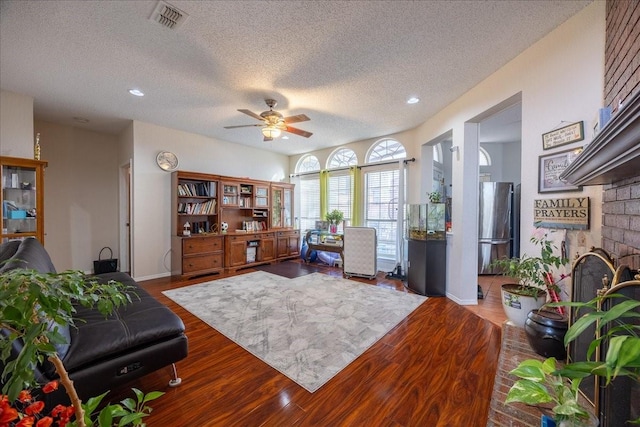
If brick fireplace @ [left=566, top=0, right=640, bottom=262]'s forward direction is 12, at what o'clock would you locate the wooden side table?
The wooden side table is roughly at 2 o'clock from the brick fireplace.

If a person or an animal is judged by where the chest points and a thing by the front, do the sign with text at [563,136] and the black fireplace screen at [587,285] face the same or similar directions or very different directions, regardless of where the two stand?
same or similar directions

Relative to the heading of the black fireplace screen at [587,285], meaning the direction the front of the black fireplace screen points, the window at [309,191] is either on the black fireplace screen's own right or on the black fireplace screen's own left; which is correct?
on the black fireplace screen's own right

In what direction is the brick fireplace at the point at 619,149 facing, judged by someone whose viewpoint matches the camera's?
facing the viewer and to the left of the viewer

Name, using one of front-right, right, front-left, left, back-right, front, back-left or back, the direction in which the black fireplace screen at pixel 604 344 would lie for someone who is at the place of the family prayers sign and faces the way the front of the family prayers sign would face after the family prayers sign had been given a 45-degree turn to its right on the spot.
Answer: left

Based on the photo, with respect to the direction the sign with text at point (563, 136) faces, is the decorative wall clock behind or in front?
in front

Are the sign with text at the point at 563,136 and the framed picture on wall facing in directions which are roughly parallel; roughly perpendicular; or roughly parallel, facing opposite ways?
roughly parallel

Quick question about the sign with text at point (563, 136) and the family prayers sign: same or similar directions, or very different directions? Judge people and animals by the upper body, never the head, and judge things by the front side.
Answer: same or similar directions

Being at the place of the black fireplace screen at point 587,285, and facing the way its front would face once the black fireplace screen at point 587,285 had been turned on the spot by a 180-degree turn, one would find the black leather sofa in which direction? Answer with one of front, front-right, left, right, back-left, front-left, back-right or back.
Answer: back

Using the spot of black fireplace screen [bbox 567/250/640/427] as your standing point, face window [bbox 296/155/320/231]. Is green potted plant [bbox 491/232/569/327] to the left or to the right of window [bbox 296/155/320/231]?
right

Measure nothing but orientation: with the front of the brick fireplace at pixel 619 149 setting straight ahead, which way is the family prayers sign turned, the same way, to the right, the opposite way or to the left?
the same way

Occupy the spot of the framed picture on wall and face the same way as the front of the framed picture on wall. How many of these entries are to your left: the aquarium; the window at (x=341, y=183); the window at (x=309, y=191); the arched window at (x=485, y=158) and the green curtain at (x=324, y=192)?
0

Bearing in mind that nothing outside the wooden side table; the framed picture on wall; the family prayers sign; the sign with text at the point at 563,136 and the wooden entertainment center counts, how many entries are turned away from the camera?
0

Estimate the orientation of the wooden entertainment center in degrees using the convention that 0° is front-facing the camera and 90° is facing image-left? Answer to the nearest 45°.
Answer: approximately 315°

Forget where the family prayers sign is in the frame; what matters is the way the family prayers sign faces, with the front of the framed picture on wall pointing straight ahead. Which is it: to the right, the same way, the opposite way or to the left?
the same way

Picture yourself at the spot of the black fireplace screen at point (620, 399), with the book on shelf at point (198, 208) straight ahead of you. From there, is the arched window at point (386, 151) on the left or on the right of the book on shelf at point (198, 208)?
right

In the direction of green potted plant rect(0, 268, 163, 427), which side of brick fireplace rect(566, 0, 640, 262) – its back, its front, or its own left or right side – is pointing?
front

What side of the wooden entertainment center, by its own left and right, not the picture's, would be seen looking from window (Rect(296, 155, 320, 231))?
left
